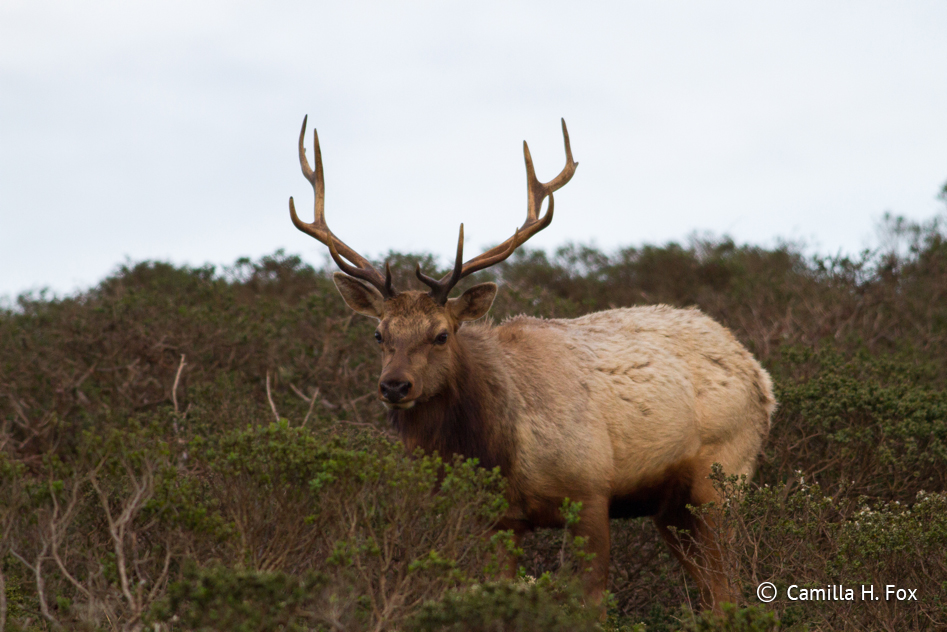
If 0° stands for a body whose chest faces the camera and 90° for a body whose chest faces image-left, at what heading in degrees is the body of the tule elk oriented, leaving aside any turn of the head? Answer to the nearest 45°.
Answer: approximately 45°
